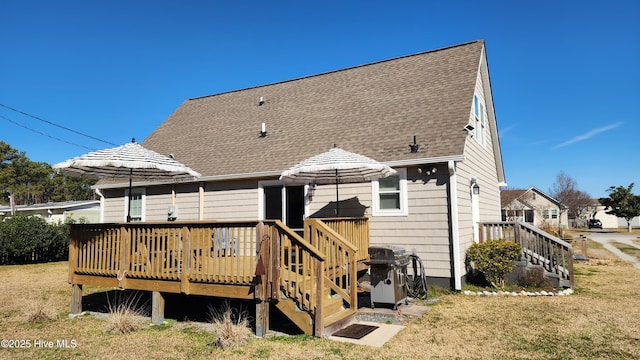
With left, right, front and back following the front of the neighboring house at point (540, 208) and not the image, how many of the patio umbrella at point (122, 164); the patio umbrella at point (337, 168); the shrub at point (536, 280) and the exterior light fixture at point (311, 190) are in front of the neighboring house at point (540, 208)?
4

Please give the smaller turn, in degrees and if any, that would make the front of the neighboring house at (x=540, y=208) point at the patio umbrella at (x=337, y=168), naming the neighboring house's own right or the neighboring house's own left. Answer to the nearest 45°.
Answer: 0° — it already faces it

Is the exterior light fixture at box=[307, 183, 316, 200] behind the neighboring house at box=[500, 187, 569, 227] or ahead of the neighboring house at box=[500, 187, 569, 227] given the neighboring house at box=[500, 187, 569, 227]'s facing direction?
ahead

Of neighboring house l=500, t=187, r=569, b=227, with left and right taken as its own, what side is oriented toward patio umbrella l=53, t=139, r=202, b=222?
front

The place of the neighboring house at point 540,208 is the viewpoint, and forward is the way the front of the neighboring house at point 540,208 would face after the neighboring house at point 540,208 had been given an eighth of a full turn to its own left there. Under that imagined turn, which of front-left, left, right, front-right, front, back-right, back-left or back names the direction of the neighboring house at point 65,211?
right

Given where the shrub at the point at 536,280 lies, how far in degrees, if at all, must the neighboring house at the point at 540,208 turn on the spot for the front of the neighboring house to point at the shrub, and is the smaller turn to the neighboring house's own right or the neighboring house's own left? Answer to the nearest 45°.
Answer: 0° — it already faces it

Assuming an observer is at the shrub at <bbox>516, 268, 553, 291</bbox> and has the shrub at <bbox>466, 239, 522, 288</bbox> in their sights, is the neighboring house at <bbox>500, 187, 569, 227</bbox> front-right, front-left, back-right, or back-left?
back-right

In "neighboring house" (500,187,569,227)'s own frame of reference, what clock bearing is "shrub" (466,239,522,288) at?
The shrub is roughly at 12 o'clock from the neighboring house.

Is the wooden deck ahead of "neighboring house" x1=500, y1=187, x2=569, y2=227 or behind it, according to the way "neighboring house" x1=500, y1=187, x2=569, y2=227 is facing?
ahead

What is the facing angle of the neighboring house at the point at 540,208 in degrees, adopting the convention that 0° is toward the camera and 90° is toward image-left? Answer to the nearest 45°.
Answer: approximately 0°
